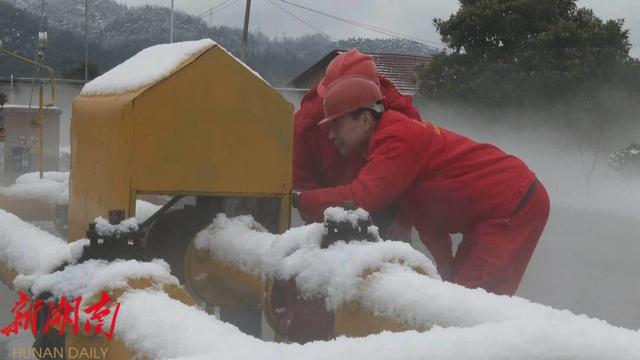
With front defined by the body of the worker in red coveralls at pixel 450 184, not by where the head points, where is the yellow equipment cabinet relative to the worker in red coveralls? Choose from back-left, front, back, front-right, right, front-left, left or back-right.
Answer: front-left

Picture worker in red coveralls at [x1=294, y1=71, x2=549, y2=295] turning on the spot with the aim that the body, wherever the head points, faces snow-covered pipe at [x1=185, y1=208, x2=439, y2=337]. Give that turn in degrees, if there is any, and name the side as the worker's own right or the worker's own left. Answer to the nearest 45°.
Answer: approximately 90° to the worker's own left

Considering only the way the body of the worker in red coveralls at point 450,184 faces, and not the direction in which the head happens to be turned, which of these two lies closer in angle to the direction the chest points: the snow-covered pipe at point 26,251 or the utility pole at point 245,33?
the snow-covered pipe

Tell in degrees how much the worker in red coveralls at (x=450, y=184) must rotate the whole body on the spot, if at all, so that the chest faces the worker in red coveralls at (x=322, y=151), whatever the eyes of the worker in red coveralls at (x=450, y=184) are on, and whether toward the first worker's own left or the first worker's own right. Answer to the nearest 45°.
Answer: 0° — they already face them

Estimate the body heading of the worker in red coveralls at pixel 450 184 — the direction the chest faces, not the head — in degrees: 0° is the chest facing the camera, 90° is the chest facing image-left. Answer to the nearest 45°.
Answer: approximately 90°

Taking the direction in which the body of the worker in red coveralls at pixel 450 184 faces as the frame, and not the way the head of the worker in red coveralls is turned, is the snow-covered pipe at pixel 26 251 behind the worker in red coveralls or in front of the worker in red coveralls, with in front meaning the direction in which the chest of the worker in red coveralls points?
in front
